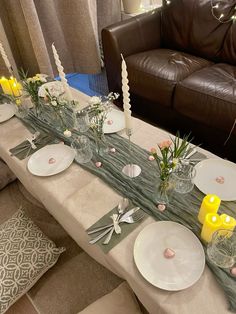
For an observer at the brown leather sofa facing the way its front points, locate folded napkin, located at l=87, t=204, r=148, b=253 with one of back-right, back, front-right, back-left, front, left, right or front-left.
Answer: front-left

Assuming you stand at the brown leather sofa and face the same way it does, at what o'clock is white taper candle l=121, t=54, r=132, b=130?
The white taper candle is roughly at 11 o'clock from the brown leather sofa.

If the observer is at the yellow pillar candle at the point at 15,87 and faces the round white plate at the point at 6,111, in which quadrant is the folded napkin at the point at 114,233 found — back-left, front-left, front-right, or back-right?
front-left

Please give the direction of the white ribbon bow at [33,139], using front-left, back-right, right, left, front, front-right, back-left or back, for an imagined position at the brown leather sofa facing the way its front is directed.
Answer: front

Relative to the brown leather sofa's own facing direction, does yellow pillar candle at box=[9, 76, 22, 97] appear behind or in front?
in front

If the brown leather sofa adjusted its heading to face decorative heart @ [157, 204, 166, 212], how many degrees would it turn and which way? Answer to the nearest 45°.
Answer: approximately 45° to its left

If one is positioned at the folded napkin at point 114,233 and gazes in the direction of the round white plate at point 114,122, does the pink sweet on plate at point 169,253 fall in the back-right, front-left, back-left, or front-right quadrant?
back-right

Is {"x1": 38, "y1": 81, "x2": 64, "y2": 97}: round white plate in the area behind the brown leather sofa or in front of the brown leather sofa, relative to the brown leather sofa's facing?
in front

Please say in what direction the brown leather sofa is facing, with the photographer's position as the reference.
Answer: facing the viewer and to the left of the viewer

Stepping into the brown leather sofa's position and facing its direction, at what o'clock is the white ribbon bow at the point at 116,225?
The white ribbon bow is roughly at 11 o'clock from the brown leather sofa.

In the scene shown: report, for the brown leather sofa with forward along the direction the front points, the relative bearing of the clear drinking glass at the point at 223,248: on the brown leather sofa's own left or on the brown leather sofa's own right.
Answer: on the brown leather sofa's own left

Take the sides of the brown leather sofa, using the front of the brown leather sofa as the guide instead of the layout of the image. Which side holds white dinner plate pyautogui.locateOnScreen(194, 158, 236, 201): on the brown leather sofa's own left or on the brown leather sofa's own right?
on the brown leather sofa's own left

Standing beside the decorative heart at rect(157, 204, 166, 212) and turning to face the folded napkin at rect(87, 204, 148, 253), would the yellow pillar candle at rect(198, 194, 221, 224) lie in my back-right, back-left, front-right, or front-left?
back-left
